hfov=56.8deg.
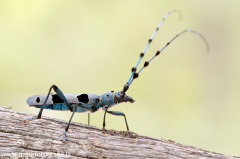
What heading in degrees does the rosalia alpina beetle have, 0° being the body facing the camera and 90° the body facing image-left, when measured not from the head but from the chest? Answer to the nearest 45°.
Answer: approximately 270°
